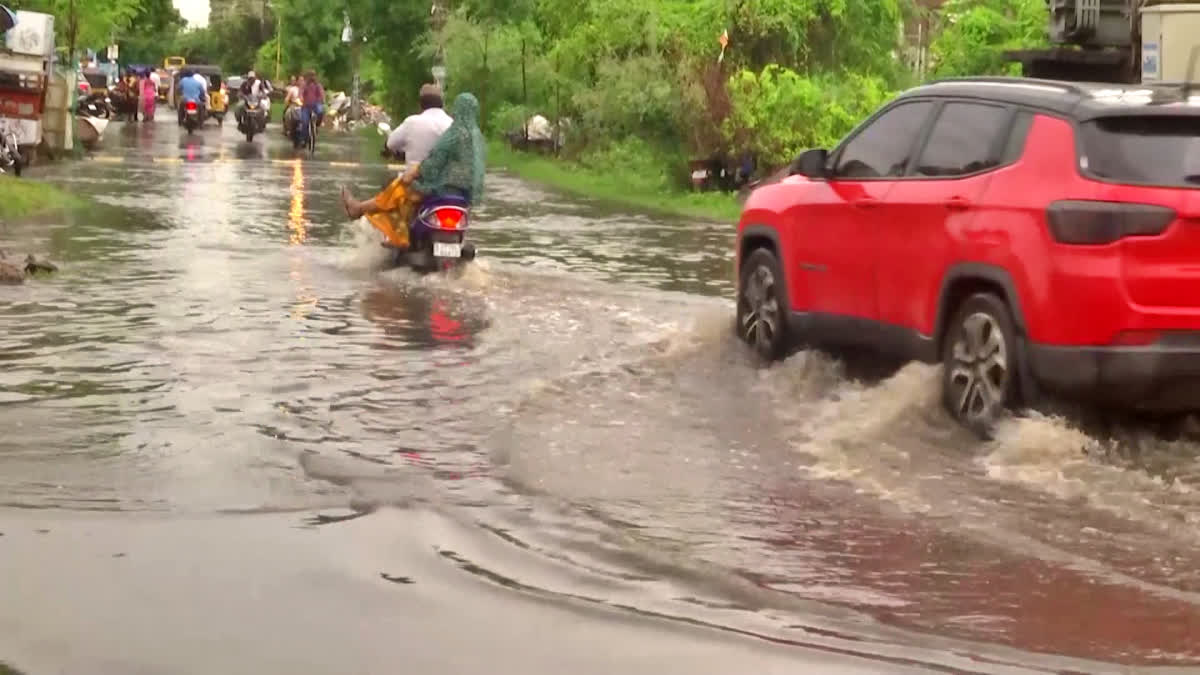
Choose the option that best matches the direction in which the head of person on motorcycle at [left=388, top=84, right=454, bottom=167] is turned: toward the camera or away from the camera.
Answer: away from the camera

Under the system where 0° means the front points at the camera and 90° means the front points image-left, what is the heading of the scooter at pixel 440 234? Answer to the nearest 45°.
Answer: approximately 180°

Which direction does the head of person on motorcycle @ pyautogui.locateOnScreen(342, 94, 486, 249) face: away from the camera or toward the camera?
away from the camera

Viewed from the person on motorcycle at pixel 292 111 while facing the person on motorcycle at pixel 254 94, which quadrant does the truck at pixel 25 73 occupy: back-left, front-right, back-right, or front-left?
back-left

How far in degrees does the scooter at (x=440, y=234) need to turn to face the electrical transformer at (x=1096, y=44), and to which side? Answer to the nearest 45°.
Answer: approximately 90° to its right

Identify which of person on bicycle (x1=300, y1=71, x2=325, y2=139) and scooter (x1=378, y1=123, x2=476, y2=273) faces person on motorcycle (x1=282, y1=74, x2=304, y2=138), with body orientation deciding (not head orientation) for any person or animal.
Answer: the scooter

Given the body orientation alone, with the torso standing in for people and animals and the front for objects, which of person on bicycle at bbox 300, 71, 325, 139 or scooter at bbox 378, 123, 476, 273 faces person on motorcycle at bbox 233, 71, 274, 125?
the scooter
